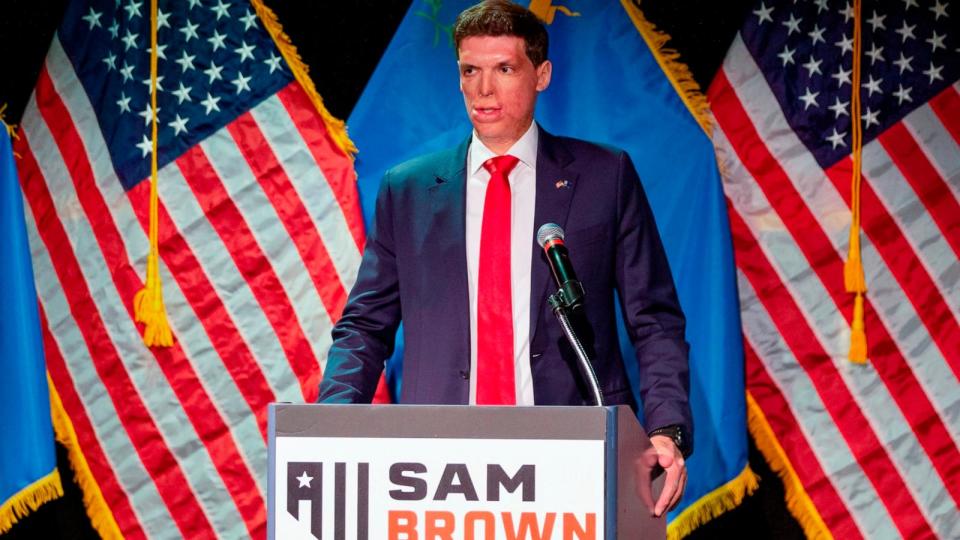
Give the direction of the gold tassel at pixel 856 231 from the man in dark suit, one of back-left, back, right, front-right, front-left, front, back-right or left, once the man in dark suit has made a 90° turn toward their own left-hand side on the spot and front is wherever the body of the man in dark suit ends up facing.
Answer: front-left

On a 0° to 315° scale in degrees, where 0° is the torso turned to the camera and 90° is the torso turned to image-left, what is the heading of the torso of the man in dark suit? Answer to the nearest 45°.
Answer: approximately 0°

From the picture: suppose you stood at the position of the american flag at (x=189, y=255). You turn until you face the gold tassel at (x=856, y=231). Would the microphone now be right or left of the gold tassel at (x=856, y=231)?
right

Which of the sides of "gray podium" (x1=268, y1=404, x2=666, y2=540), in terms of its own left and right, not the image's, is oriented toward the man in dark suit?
back

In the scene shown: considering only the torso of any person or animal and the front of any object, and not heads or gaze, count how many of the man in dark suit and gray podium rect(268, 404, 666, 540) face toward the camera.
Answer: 2

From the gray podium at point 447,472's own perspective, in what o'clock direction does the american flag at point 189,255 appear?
The american flag is roughly at 5 o'clock from the gray podium.

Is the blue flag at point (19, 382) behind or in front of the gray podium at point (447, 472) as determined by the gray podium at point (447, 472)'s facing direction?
behind
